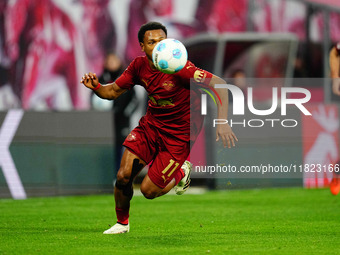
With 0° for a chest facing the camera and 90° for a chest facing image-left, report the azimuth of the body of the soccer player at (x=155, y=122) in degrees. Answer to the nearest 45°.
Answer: approximately 45°

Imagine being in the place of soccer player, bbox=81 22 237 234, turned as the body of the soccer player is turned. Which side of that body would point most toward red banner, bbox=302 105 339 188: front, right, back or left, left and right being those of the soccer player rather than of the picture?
back

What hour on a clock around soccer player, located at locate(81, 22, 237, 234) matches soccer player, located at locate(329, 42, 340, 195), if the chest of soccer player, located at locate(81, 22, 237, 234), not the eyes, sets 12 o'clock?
soccer player, located at locate(329, 42, 340, 195) is roughly at 6 o'clock from soccer player, located at locate(81, 22, 237, 234).
